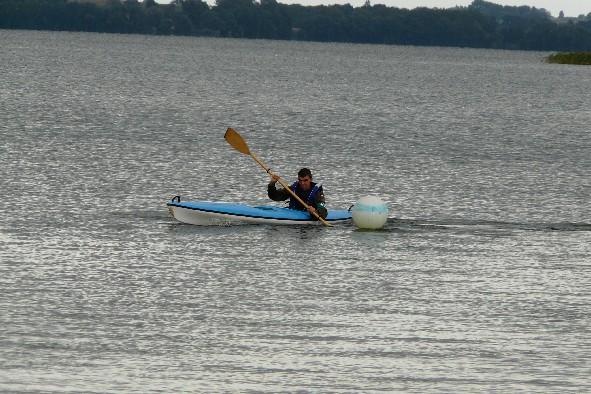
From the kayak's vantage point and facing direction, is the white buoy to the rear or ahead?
to the rear

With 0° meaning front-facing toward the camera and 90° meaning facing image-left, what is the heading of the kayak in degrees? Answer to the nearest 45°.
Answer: approximately 90°
